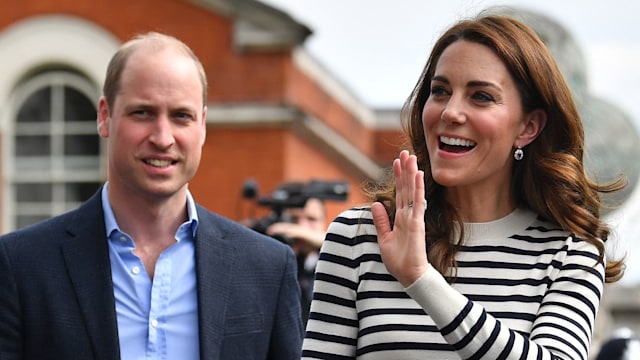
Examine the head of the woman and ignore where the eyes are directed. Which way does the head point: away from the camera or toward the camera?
toward the camera

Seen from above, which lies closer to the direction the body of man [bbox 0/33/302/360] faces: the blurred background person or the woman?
the woman

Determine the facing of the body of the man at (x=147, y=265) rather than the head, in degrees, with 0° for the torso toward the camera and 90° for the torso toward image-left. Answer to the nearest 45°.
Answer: approximately 0°

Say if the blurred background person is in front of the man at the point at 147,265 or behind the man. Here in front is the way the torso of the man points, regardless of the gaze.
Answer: behind

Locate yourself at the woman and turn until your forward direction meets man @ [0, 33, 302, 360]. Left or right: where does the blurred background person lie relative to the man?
right

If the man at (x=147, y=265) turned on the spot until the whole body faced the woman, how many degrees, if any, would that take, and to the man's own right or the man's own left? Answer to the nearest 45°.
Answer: approximately 45° to the man's own left

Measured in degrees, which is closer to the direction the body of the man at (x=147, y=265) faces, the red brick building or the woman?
the woman

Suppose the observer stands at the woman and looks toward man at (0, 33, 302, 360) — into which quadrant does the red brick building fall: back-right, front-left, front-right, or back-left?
front-right

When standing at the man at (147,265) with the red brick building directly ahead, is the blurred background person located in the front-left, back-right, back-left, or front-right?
front-right

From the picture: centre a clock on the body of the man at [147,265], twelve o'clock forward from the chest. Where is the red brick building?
The red brick building is roughly at 6 o'clock from the man.
